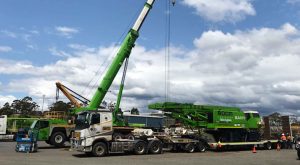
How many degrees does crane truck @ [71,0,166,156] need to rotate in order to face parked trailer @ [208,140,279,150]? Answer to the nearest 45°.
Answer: approximately 180°

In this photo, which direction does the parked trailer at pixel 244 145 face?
to the viewer's left

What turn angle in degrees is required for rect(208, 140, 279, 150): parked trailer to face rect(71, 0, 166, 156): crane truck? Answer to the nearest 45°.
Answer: approximately 45° to its left

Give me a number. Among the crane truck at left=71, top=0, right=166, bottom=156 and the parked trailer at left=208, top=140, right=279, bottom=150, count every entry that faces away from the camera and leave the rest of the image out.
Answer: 0

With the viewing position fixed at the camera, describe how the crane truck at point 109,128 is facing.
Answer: facing the viewer and to the left of the viewer

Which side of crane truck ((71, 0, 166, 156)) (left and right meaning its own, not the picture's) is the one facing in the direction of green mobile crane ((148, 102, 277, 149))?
back
